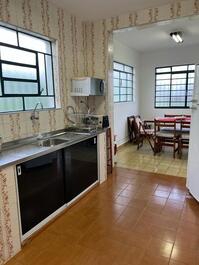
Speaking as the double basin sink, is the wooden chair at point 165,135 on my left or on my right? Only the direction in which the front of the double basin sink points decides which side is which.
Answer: on my left

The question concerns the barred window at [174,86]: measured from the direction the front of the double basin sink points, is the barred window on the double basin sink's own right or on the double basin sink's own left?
on the double basin sink's own left

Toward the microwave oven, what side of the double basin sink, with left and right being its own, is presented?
left

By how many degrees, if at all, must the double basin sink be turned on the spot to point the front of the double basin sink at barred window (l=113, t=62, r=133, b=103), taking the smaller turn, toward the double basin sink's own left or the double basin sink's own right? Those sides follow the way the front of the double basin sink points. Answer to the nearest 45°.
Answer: approximately 90° to the double basin sink's own left

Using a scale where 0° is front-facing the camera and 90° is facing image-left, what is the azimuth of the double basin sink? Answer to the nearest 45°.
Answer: approximately 315°

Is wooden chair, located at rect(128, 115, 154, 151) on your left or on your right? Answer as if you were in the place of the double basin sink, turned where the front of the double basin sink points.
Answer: on your left

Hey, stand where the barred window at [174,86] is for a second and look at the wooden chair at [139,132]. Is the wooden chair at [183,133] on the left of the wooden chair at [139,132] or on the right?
left
